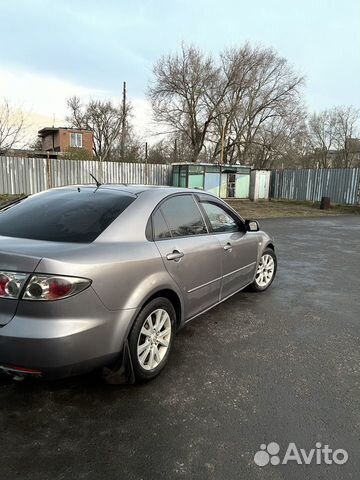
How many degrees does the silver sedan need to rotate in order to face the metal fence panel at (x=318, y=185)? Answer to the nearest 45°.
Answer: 0° — it already faces it

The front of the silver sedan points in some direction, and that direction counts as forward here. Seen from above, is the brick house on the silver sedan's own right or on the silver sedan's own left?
on the silver sedan's own left

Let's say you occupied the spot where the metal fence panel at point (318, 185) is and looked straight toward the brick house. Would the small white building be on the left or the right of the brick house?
left

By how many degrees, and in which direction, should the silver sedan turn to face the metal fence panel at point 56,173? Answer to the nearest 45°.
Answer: approximately 45° to its left

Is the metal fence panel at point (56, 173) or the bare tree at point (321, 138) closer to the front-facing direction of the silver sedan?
the bare tree

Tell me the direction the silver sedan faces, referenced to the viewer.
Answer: facing away from the viewer and to the right of the viewer
